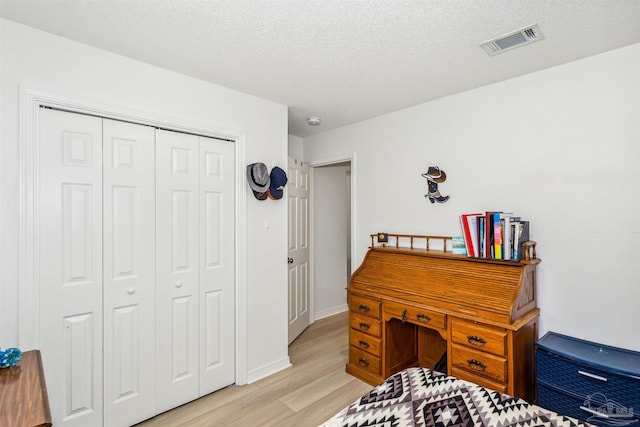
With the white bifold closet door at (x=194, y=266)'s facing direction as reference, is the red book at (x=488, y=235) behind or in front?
in front

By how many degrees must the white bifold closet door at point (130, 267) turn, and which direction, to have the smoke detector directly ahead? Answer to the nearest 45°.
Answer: approximately 45° to its left

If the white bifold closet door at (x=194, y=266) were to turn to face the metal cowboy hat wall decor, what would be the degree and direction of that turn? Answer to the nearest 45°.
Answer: approximately 45° to its left

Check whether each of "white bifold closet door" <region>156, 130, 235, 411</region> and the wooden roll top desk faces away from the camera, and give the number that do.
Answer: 0

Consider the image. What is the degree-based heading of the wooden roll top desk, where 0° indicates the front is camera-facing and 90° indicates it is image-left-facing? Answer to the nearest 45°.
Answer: approximately 45°

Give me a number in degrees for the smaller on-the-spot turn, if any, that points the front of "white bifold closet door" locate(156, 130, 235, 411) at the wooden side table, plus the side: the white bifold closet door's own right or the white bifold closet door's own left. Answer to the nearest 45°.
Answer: approximately 90° to the white bifold closet door's own right

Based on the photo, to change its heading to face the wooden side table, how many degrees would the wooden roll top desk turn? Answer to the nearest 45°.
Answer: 0° — it already faces it

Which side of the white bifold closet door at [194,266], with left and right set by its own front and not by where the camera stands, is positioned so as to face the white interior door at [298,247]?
left

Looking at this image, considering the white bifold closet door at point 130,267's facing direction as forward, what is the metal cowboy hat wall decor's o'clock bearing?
The metal cowboy hat wall decor is roughly at 11 o'clock from the white bifold closet door.

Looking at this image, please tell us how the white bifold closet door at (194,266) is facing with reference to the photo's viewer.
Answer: facing the viewer and to the right of the viewer
